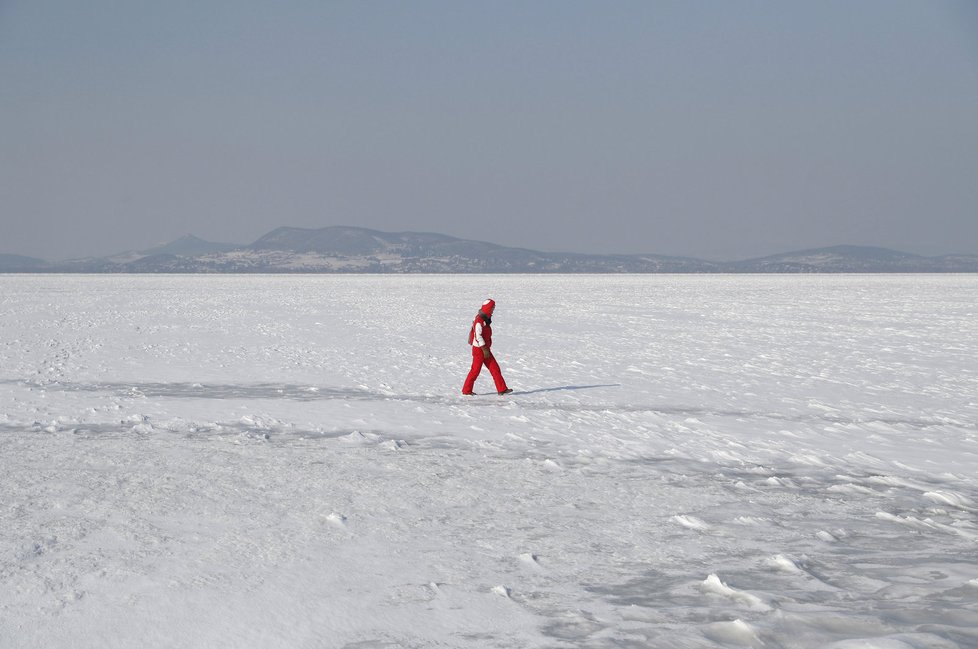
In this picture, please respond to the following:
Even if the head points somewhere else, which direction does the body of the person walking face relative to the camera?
to the viewer's right
